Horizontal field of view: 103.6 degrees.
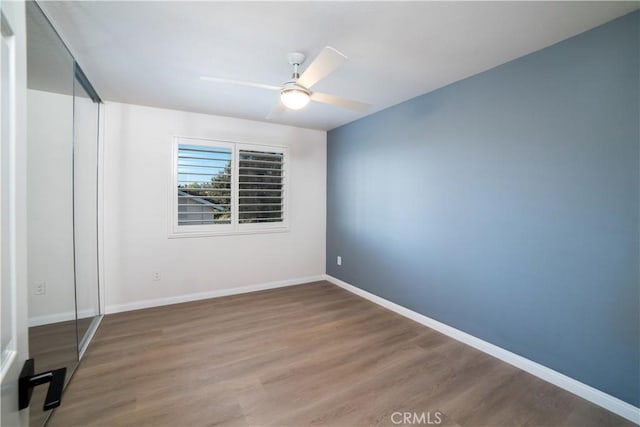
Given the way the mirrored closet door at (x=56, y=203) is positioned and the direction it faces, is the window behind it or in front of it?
in front

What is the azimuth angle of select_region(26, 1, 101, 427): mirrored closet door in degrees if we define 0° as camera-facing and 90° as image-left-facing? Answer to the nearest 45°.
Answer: approximately 270°

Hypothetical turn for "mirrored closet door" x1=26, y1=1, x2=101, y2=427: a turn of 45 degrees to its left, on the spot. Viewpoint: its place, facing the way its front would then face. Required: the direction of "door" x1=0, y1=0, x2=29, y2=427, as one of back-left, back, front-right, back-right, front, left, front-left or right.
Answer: back-right

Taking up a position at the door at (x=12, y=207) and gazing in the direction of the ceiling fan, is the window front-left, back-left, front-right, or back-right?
front-left

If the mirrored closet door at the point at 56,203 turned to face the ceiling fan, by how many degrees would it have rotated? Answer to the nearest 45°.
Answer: approximately 45° to its right

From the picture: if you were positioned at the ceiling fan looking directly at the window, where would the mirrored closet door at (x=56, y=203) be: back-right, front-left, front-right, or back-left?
front-left

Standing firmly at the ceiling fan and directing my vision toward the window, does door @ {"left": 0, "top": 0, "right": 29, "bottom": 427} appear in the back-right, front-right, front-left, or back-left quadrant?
back-left
